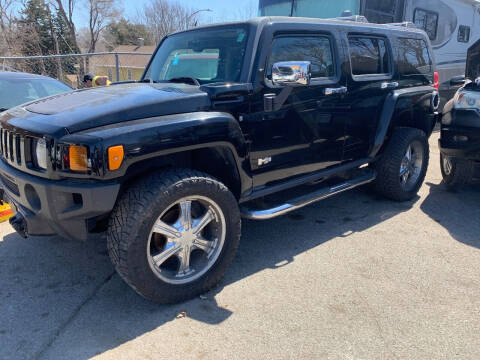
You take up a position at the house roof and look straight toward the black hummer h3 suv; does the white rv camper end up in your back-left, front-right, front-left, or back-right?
front-left

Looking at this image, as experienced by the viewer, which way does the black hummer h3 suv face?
facing the viewer and to the left of the viewer

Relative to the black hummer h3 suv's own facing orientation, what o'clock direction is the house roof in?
The house roof is roughly at 4 o'clock from the black hummer h3 suv.
